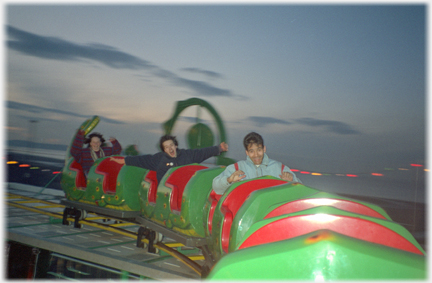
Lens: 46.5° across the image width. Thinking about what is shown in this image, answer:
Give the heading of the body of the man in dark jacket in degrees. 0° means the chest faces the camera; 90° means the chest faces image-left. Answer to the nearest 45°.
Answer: approximately 0°
